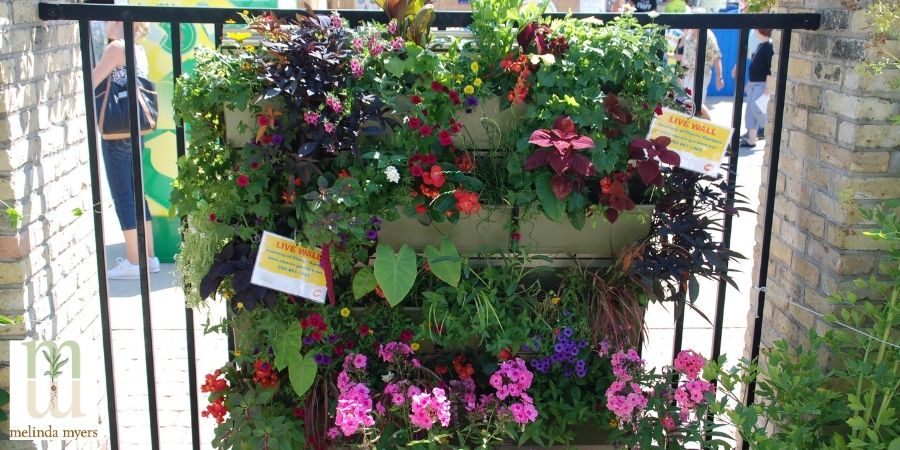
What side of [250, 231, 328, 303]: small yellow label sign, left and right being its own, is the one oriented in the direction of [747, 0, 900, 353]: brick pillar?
left

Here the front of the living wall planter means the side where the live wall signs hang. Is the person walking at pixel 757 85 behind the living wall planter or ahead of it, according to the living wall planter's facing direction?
behind

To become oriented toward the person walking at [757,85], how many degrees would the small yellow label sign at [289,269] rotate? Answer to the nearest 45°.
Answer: approximately 135° to its left

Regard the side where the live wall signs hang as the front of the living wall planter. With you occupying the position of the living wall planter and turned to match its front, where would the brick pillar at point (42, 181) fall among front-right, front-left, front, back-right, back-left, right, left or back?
right

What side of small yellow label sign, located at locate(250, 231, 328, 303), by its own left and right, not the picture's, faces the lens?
front

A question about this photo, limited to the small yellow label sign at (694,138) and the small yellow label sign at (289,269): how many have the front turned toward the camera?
2

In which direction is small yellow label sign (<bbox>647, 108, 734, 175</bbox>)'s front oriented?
toward the camera

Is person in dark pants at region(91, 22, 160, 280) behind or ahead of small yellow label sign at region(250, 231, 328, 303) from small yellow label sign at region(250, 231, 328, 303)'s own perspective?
behind

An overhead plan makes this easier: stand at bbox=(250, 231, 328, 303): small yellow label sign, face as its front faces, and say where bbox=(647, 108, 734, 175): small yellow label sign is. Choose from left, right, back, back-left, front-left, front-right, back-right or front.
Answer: left

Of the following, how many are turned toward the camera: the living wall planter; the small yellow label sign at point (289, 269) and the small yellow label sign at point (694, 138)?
3
